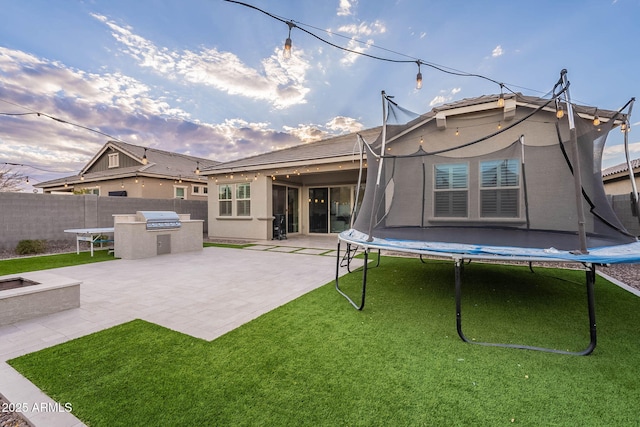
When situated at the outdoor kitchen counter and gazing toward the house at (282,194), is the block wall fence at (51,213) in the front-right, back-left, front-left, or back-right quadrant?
back-left

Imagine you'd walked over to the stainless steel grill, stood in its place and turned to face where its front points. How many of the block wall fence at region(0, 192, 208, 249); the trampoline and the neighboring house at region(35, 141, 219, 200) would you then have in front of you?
1

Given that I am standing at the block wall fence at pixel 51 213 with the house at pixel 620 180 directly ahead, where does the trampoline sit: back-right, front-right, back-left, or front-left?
front-right

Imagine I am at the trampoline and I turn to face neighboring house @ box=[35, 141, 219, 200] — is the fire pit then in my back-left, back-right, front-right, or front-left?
front-left

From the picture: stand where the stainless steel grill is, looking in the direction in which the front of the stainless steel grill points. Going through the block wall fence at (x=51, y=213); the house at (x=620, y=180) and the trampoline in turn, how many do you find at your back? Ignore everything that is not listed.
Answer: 1

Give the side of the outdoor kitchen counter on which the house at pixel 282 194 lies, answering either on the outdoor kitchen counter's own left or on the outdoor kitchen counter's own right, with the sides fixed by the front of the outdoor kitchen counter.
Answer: on the outdoor kitchen counter's own left

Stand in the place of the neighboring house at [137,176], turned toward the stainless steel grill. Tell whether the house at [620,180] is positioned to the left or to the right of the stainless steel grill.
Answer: left

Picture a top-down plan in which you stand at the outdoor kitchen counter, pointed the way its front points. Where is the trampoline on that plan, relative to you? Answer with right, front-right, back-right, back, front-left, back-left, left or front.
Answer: front

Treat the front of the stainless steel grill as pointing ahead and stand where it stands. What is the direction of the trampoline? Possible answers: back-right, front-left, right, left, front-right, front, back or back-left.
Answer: front
